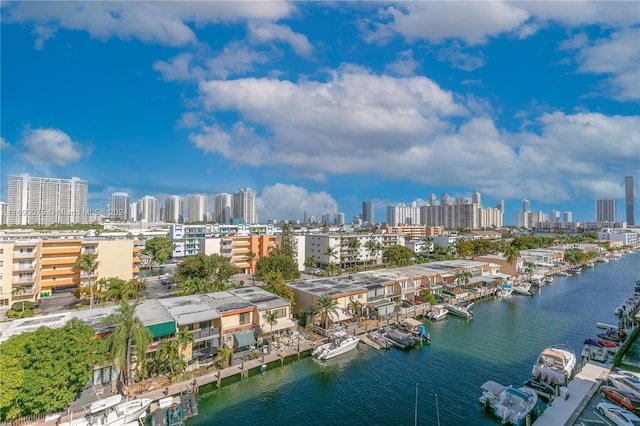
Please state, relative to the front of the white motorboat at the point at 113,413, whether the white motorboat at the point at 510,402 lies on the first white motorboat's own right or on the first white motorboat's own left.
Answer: on the first white motorboat's own right

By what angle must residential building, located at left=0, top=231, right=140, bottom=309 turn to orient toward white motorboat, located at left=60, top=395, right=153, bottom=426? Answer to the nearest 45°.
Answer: approximately 45° to its right

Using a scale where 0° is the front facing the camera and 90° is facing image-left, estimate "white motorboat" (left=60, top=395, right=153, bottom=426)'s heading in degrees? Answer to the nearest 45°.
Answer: approximately 225°

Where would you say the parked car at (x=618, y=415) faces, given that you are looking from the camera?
facing away from the viewer and to the left of the viewer

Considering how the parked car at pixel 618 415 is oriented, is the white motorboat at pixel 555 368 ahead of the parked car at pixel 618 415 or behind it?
ahead

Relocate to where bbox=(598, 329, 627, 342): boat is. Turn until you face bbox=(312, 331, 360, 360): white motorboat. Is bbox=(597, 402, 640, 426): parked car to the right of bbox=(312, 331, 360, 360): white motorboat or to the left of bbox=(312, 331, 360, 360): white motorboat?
left

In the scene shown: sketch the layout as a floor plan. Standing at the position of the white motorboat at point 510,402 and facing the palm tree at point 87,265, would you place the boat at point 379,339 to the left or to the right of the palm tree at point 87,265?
right

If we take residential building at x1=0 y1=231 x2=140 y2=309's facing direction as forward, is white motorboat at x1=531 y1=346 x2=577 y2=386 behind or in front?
in front

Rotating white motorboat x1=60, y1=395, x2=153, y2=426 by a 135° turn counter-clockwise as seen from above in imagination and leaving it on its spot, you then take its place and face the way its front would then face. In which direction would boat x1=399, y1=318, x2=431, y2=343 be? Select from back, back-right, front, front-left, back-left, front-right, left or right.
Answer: back

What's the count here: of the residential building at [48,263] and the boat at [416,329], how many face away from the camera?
0
